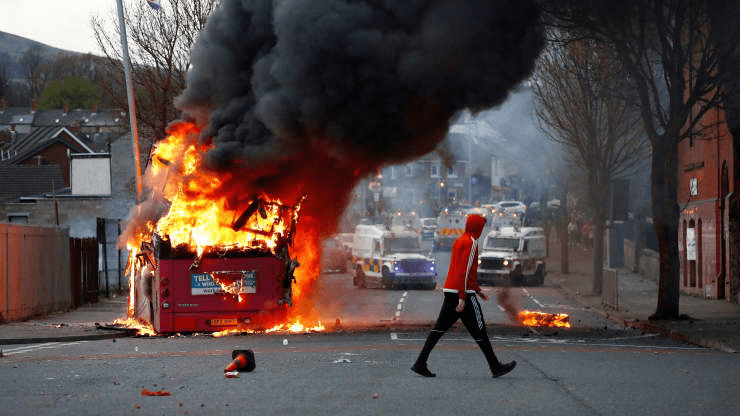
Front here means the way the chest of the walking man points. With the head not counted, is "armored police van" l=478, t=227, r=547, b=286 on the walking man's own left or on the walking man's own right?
on the walking man's own left

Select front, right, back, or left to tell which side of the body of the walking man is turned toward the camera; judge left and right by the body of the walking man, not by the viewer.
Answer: right

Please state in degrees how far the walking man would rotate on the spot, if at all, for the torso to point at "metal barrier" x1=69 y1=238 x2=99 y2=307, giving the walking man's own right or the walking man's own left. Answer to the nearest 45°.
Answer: approximately 135° to the walking man's own left

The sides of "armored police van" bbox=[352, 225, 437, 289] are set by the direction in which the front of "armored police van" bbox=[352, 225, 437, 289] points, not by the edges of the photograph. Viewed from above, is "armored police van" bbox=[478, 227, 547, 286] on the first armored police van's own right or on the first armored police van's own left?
on the first armored police van's own left

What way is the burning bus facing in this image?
away from the camera

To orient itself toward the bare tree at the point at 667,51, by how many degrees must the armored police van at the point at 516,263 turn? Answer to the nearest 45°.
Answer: approximately 45° to its left

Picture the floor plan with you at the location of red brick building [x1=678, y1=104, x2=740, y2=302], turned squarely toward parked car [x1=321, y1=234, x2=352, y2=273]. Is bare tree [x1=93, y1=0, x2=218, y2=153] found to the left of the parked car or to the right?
left

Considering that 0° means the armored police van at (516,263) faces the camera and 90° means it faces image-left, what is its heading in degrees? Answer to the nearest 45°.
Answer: approximately 45°

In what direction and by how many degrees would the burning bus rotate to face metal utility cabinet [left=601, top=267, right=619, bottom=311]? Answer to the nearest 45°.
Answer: approximately 45° to its right

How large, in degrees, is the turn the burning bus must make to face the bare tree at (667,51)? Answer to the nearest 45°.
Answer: approximately 90° to its right
